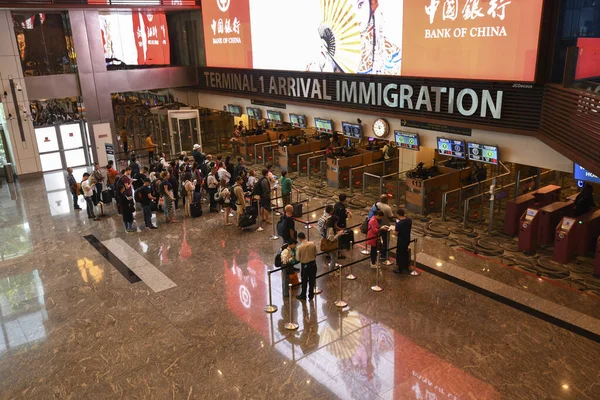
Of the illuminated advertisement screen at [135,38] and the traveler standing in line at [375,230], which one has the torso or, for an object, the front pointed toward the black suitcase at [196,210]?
the illuminated advertisement screen

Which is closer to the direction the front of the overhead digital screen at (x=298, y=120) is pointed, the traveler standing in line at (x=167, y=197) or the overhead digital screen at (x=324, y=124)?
the traveler standing in line

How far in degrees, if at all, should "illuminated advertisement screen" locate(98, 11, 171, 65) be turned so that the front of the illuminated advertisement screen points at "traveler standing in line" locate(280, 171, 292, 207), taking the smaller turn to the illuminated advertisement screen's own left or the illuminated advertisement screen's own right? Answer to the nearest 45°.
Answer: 0° — it already faces them

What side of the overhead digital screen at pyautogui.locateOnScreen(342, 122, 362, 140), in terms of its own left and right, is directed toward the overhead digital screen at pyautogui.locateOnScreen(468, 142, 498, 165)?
left

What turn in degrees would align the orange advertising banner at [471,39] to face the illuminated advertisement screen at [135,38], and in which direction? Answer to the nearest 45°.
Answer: approximately 90° to its right

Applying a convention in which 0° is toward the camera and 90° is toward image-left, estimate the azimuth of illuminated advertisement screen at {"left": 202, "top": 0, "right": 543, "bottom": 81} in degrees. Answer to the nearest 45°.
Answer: approximately 45°

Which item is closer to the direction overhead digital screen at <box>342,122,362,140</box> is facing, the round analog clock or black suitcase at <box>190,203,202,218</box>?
the black suitcase

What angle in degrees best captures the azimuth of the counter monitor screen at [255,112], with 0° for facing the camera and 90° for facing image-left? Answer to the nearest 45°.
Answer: approximately 45°

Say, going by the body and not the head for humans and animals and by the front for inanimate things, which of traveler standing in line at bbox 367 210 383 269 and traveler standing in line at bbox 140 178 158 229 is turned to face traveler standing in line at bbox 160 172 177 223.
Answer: traveler standing in line at bbox 140 178 158 229
